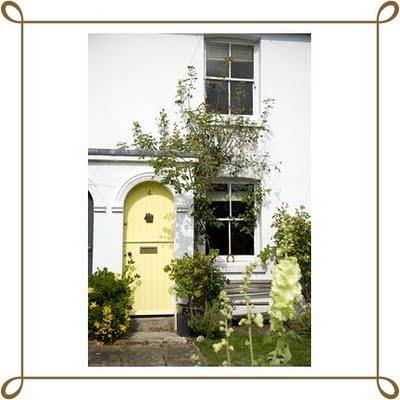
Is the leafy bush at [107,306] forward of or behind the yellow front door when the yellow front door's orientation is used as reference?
forward

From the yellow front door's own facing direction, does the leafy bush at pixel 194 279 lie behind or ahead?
ahead

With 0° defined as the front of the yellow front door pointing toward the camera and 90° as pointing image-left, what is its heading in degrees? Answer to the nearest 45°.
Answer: approximately 0°

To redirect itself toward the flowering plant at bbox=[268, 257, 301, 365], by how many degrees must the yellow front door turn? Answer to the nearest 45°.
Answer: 0° — it already faces it

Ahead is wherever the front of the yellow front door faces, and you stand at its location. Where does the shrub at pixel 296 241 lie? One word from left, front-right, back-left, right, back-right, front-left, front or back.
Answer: left

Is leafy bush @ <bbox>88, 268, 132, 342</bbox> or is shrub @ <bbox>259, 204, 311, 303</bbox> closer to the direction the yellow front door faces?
the leafy bush
